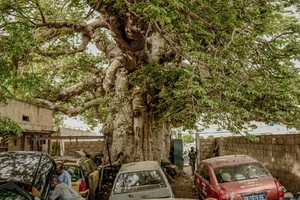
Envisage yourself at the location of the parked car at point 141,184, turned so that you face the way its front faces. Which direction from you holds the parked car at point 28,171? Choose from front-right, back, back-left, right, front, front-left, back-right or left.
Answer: back-left

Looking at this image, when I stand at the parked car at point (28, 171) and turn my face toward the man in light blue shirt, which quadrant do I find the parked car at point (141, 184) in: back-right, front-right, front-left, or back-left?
front-right

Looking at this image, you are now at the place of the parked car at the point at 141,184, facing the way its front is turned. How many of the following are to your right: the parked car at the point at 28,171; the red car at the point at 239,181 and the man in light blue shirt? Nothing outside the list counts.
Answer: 1

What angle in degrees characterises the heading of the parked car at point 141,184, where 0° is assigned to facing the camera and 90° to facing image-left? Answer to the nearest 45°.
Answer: approximately 180°

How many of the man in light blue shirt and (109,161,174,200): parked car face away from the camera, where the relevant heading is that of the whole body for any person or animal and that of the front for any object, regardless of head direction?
1

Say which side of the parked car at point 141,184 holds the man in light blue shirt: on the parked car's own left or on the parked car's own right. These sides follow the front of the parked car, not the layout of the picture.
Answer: on the parked car's own left
